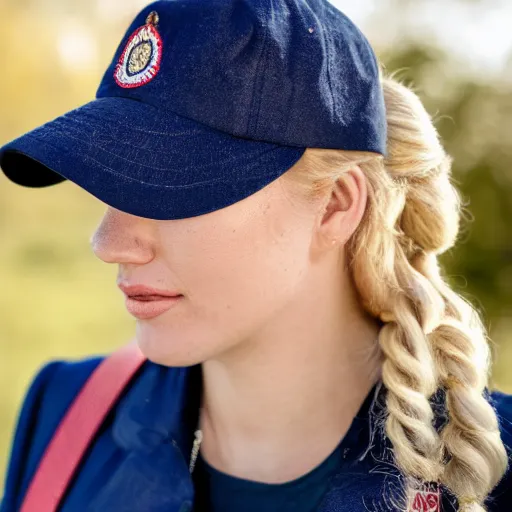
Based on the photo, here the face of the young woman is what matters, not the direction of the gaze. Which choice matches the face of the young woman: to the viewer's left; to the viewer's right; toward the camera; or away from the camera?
to the viewer's left

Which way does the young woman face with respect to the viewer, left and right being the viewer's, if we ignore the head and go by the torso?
facing the viewer and to the left of the viewer
